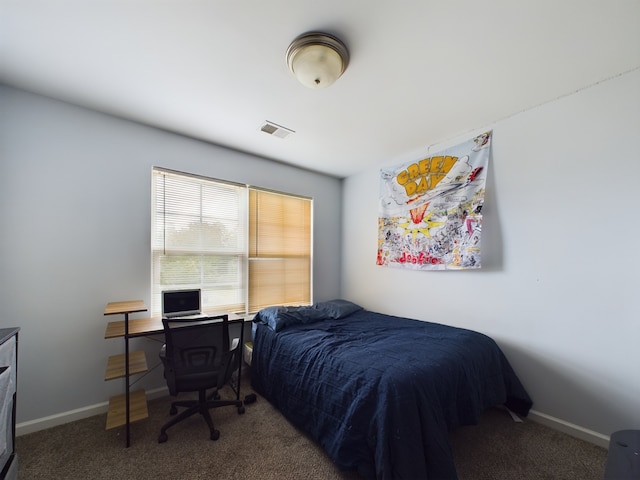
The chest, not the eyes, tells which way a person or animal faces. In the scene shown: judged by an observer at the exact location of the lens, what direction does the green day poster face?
facing the viewer and to the left of the viewer

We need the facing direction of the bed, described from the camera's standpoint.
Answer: facing the viewer and to the right of the viewer

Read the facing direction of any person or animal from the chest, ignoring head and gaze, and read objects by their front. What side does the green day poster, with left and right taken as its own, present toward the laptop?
front

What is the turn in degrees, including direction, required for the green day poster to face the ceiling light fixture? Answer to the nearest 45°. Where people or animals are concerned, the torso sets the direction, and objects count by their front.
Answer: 0° — it already faces it

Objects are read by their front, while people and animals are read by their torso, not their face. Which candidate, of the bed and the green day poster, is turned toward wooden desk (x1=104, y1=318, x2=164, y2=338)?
the green day poster

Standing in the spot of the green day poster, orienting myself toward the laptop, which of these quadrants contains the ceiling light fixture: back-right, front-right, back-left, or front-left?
front-left

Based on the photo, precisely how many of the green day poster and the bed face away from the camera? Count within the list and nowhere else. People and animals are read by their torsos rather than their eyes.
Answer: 0

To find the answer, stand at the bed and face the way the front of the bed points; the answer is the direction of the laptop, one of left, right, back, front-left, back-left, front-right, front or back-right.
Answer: back-right

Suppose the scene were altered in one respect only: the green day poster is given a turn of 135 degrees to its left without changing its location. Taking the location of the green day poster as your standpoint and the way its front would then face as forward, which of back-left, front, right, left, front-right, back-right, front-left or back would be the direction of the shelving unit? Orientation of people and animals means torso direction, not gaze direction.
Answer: back-right

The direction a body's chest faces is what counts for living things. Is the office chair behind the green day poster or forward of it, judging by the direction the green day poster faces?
forward

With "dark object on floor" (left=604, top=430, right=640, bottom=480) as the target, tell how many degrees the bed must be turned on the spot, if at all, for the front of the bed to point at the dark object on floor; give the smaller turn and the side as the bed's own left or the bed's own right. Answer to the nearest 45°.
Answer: approximately 45° to the bed's own left

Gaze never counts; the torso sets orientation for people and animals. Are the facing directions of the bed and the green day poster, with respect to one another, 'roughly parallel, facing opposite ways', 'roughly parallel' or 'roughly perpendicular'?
roughly perpendicular
